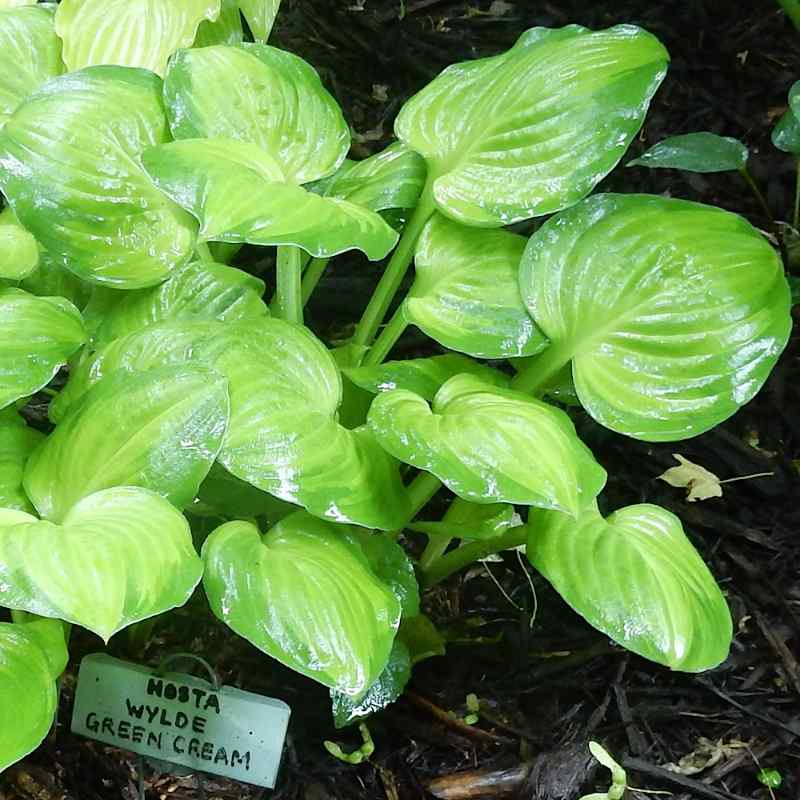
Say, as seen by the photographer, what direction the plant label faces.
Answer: facing the viewer
